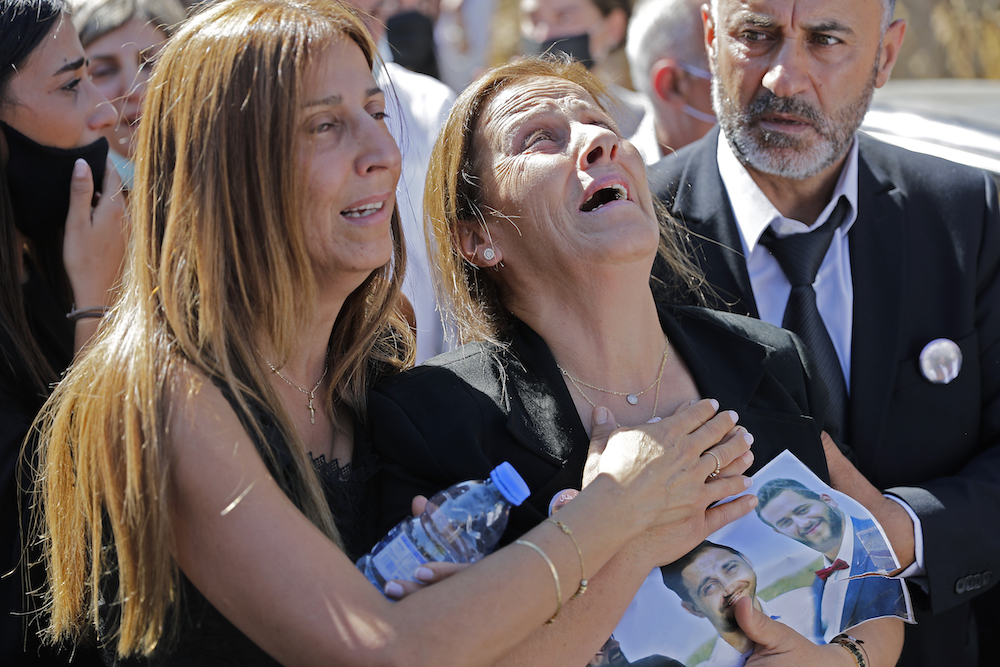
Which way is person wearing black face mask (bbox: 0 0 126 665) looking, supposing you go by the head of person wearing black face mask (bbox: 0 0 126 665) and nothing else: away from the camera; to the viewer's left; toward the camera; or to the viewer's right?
to the viewer's right

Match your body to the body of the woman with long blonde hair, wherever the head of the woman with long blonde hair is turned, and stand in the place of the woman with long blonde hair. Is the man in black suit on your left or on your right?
on your left

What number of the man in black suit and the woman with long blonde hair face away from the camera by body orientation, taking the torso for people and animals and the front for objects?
0

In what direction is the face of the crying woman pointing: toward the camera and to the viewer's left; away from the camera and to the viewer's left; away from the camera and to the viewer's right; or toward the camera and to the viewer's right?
toward the camera and to the viewer's right

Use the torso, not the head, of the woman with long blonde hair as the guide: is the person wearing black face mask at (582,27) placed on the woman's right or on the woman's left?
on the woman's left

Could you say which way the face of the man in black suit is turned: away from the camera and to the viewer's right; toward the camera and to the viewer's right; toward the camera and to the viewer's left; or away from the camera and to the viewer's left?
toward the camera and to the viewer's left

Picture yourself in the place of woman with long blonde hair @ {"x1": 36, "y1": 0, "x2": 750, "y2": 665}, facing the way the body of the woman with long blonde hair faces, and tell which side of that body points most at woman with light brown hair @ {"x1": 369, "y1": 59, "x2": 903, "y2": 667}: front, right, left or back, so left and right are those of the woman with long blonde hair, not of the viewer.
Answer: left

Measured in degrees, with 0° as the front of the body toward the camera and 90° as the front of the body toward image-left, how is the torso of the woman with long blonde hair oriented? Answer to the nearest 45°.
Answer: approximately 315°

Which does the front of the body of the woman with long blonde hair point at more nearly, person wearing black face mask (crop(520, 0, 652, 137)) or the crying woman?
the crying woman

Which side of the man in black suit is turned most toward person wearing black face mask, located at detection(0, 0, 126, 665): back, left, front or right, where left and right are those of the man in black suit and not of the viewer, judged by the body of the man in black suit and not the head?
right

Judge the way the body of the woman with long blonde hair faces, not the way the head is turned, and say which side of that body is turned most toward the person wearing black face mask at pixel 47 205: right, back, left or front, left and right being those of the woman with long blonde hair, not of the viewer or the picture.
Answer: back

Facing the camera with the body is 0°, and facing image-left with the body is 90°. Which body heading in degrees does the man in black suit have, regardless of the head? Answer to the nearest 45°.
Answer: approximately 0°
